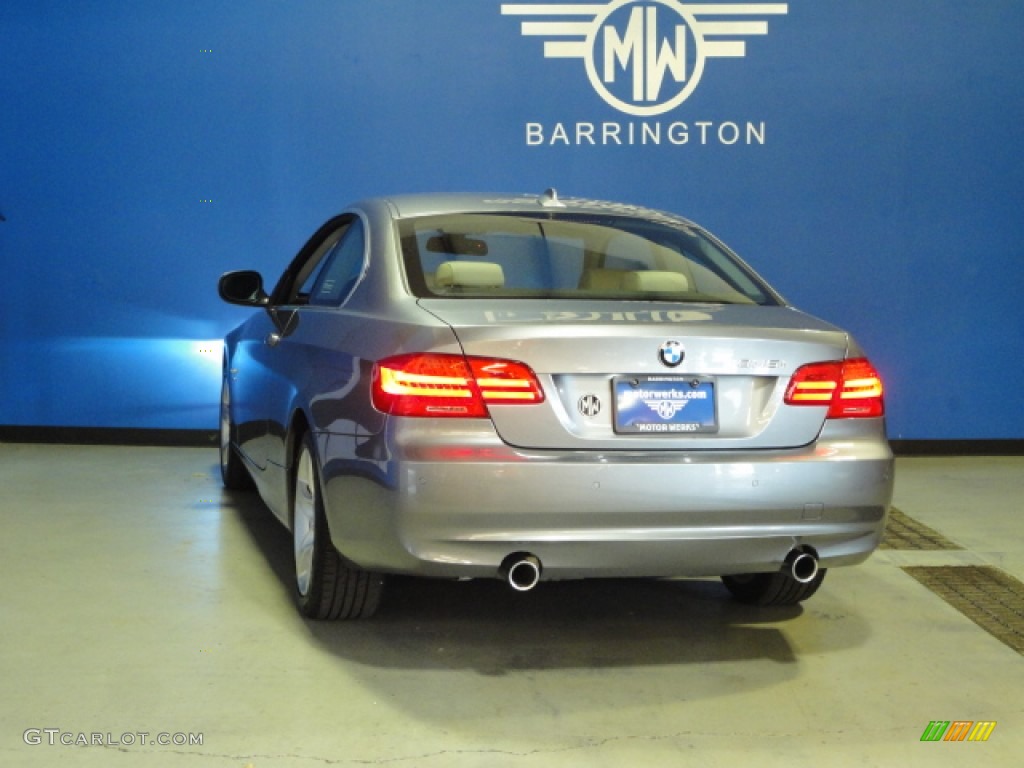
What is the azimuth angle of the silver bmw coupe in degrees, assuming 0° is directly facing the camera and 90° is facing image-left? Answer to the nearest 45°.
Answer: approximately 135°

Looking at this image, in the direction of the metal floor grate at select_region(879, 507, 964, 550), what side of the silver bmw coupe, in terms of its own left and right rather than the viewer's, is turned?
right

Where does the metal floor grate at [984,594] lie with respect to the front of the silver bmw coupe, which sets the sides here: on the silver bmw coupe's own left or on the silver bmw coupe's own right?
on the silver bmw coupe's own right
